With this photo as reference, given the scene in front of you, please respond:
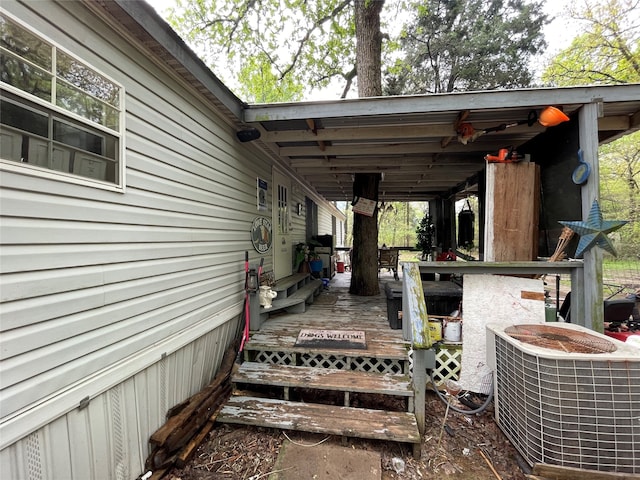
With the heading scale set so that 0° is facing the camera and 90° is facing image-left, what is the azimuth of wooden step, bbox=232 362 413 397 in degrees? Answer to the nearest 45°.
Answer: approximately 0°

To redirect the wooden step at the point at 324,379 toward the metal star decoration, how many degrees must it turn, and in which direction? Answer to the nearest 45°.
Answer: approximately 90° to its left

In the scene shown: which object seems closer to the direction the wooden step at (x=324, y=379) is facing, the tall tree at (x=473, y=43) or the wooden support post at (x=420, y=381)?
the wooden support post

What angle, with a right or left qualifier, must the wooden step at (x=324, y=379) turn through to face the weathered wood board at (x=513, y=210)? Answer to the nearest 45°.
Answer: approximately 90° to its left

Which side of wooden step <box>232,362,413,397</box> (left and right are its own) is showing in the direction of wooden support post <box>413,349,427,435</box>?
left

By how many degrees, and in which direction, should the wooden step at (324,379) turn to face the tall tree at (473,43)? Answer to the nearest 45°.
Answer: approximately 135° to its left

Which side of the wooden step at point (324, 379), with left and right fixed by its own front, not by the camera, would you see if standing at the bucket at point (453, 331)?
left

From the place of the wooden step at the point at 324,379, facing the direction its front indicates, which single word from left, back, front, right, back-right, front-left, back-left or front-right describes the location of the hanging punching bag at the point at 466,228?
back-left

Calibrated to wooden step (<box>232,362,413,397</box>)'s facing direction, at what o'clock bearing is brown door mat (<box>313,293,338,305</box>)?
The brown door mat is roughly at 6 o'clock from the wooden step.
